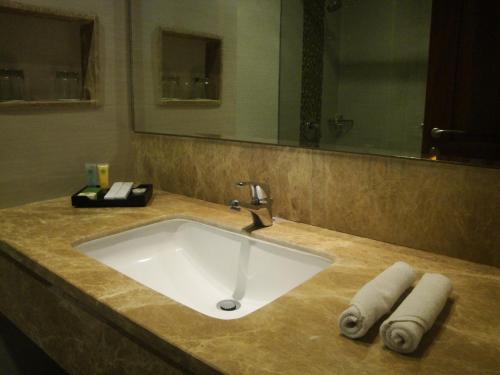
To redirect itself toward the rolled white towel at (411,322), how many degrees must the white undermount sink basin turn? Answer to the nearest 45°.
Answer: approximately 90° to its left

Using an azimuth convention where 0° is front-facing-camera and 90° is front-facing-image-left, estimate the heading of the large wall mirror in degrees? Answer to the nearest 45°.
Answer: approximately 45°

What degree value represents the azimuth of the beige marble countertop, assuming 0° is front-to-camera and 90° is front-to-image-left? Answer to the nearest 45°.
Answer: approximately 45°

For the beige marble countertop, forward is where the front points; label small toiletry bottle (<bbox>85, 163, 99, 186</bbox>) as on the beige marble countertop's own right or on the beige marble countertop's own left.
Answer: on the beige marble countertop's own right

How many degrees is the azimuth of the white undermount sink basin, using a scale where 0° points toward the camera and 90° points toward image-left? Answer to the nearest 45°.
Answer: approximately 45°

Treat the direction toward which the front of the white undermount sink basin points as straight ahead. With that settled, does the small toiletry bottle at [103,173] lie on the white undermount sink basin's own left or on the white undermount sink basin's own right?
on the white undermount sink basin's own right

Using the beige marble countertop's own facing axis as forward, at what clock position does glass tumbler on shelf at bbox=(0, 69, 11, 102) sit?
The glass tumbler on shelf is roughly at 3 o'clock from the beige marble countertop.

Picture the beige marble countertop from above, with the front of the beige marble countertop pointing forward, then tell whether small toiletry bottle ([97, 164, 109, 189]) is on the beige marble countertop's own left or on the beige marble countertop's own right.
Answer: on the beige marble countertop's own right
